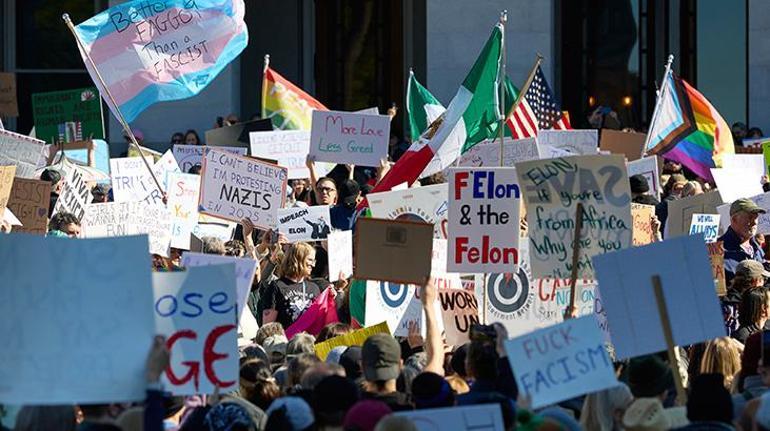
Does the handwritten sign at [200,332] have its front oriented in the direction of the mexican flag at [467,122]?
no

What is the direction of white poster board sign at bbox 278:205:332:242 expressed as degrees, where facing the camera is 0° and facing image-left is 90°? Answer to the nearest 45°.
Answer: approximately 0°

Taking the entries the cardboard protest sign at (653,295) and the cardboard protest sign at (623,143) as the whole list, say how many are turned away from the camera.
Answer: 2

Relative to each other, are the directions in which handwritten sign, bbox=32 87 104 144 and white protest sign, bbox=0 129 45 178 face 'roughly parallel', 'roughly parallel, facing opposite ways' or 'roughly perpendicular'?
roughly parallel

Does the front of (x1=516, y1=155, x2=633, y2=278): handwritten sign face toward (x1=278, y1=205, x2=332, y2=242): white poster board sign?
no

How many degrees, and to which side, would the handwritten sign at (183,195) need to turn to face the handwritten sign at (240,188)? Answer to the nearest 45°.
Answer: approximately 45° to its left

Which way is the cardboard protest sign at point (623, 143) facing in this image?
away from the camera

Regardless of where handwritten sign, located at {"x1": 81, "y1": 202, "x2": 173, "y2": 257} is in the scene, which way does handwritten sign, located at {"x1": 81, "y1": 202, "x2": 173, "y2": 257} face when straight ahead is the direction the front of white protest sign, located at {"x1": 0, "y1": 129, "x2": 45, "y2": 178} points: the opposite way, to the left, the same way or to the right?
the same way

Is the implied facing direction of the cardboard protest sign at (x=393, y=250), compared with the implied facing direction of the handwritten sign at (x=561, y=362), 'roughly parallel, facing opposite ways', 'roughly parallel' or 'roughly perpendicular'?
roughly parallel, facing opposite ways

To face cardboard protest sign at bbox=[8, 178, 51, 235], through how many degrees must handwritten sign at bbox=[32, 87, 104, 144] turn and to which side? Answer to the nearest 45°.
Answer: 0° — it already faces it

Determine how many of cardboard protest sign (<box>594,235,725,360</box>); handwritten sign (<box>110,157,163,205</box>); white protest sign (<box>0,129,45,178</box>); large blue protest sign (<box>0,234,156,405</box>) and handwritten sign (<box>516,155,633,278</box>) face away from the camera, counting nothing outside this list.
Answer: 2

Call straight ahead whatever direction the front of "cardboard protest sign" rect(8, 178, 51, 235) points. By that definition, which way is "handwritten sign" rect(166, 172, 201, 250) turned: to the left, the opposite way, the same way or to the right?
the same way

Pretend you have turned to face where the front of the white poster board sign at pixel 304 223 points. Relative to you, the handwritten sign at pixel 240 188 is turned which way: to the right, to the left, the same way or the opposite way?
the same way

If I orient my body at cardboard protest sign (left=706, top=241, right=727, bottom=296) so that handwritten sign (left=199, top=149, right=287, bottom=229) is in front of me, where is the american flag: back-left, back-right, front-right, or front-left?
front-right

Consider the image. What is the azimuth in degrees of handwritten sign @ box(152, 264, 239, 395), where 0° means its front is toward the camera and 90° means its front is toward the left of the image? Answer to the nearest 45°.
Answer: approximately 0°

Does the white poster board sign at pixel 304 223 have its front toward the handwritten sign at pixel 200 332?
yes

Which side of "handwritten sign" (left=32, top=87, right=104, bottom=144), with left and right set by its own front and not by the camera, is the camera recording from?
front
